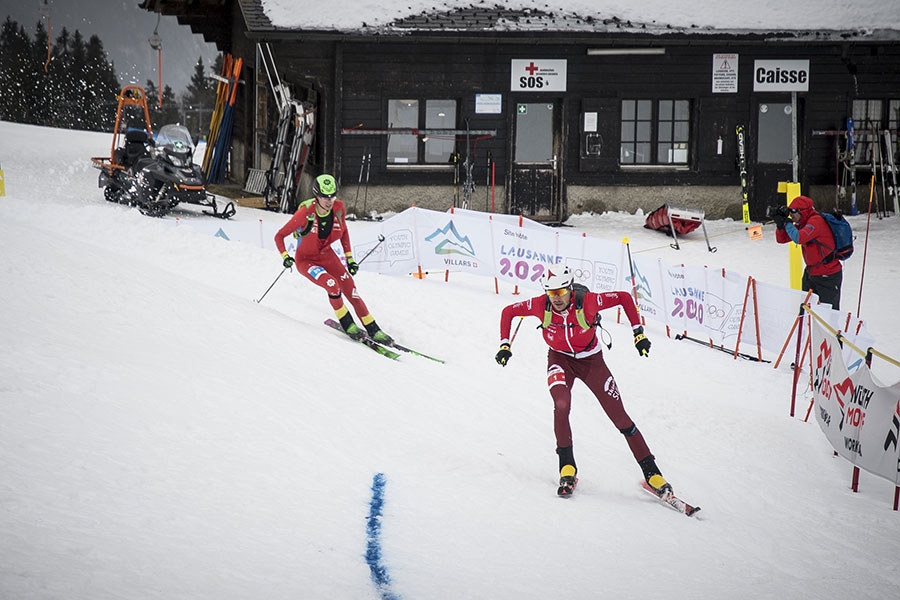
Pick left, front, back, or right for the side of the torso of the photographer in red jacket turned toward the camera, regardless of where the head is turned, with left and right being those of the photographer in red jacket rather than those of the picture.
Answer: left

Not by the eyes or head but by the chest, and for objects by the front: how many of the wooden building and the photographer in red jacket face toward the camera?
1

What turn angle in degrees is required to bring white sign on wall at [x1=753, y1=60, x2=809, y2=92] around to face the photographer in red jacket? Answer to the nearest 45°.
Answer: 0° — it already faces them

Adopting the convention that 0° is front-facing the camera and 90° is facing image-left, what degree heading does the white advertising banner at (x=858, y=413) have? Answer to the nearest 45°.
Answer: approximately 45°

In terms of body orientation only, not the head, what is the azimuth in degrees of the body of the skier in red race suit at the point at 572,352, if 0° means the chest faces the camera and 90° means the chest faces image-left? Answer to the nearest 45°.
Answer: approximately 0°
